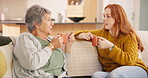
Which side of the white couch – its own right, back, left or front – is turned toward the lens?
front

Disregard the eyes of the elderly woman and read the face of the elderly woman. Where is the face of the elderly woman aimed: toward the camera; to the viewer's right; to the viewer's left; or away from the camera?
to the viewer's right

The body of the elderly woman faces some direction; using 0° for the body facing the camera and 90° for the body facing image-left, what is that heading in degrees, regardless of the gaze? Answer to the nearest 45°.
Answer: approximately 315°
